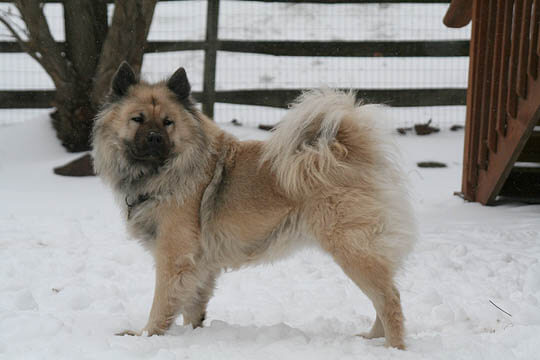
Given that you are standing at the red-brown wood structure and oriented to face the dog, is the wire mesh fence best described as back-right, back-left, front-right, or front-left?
back-right

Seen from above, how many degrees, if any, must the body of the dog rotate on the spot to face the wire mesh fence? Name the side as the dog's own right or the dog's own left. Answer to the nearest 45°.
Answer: approximately 90° to the dog's own right

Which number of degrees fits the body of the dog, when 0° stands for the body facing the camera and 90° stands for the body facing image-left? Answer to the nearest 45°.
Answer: approximately 90°

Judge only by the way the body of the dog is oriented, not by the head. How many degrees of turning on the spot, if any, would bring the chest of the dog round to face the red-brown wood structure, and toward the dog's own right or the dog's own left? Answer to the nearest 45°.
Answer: approximately 135° to the dog's own right

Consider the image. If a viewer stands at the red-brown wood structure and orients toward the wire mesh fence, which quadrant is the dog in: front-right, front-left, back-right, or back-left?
back-left
